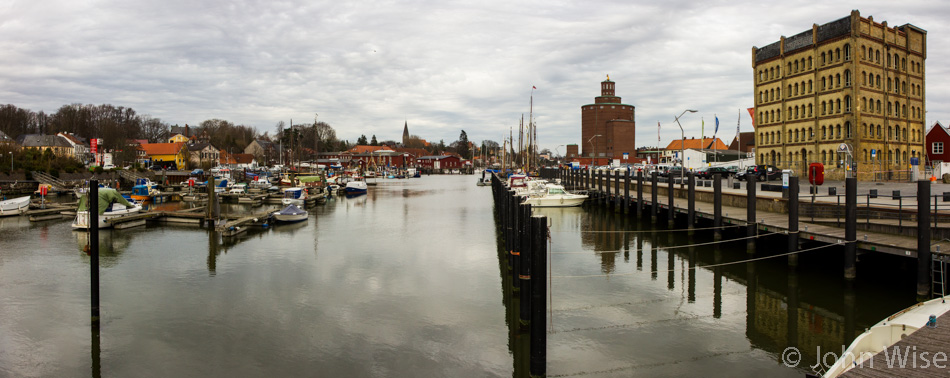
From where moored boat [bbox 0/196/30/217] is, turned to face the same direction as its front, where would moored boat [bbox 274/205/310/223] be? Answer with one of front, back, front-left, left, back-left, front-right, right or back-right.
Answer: front-right

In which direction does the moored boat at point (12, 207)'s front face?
to the viewer's right

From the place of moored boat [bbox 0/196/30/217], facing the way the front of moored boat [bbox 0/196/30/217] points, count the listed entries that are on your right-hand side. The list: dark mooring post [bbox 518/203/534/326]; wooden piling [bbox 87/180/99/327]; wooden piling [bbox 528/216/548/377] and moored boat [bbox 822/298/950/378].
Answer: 4

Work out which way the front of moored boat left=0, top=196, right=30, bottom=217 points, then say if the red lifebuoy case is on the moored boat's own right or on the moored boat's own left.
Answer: on the moored boat's own right

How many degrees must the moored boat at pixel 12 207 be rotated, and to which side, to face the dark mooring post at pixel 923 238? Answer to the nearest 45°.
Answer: approximately 90° to its right

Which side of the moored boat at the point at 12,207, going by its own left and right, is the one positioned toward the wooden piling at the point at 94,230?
right
